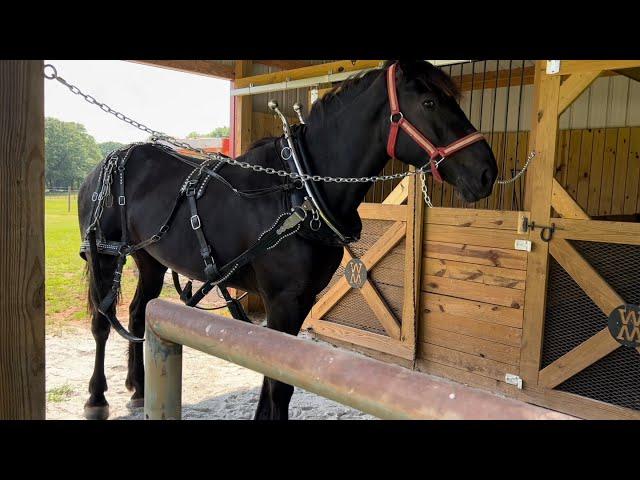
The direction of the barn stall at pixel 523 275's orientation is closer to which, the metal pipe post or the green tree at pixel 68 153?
the metal pipe post

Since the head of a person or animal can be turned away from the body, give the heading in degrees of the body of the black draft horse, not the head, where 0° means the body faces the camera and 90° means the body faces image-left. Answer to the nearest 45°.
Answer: approximately 315°

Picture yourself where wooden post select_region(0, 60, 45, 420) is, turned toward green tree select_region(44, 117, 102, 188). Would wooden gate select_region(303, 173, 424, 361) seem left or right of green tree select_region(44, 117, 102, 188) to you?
right

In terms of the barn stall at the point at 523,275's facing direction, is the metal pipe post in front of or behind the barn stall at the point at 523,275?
in front

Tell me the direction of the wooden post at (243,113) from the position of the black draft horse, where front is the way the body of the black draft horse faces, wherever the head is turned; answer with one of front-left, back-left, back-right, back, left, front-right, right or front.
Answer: back-left

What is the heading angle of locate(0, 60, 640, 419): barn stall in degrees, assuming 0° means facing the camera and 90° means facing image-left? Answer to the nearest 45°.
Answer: approximately 45°

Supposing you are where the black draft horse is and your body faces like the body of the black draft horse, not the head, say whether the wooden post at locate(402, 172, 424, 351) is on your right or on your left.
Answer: on your left

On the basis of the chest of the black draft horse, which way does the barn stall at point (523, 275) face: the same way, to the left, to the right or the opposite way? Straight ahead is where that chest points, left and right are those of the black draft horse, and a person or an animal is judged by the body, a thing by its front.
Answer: to the right
